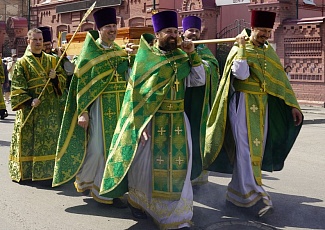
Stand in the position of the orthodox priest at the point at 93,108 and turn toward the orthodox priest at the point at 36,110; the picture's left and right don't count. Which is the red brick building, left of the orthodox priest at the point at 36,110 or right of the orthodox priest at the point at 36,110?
right

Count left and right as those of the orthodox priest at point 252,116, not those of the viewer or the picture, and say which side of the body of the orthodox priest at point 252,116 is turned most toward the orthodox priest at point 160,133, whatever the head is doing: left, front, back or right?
right

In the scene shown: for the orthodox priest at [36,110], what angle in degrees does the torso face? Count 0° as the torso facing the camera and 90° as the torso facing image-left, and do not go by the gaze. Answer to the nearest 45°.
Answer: approximately 315°

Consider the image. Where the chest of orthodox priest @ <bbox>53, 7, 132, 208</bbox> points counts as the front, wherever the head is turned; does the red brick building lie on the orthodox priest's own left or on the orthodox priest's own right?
on the orthodox priest's own left

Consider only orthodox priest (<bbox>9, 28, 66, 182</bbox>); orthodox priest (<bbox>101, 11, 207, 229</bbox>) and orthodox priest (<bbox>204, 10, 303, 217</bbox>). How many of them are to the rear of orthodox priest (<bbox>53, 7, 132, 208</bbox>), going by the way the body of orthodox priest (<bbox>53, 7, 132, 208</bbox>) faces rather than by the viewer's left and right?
1

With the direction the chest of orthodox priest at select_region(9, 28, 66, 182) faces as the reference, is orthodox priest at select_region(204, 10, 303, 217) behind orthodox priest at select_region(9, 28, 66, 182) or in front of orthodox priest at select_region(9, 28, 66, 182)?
in front

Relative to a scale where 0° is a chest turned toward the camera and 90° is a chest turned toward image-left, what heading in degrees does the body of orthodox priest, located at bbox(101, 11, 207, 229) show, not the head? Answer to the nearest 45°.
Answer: approximately 315°
